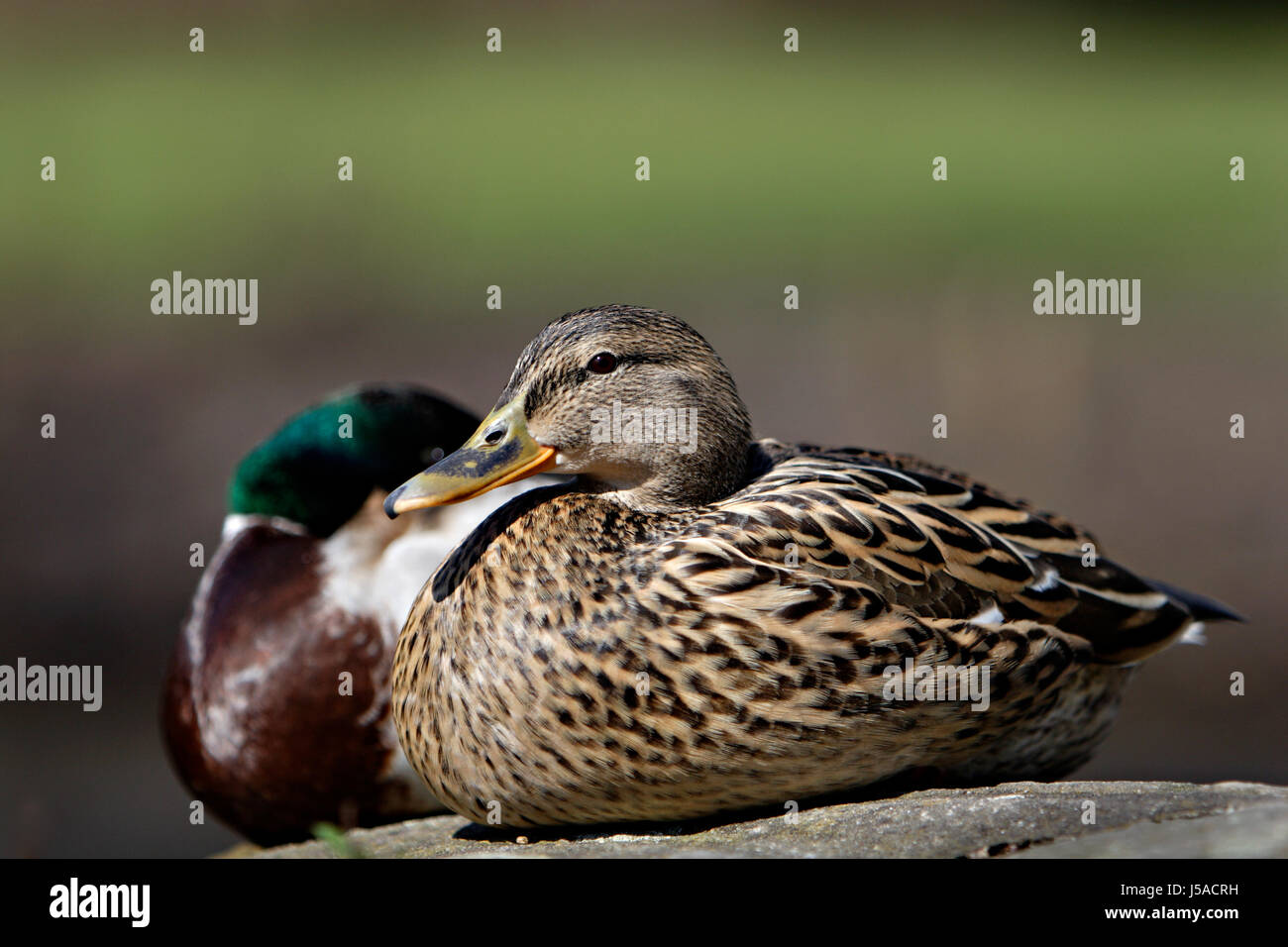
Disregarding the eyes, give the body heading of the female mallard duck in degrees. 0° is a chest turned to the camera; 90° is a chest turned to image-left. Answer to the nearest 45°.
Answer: approximately 90°

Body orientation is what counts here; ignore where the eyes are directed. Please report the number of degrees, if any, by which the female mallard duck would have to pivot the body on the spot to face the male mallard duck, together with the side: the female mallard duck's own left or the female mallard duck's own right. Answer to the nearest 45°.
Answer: approximately 45° to the female mallard duck's own right

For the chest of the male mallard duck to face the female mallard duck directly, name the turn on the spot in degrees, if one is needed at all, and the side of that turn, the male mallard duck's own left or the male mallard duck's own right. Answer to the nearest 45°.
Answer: approximately 45° to the male mallard duck's own left
